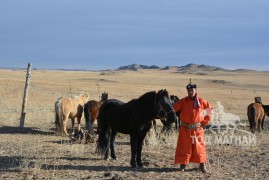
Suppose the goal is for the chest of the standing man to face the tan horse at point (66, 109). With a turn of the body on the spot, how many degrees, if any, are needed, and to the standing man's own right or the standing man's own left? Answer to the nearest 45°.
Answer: approximately 135° to the standing man's own right

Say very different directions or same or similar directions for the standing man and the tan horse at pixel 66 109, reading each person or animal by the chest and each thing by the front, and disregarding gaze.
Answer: very different directions

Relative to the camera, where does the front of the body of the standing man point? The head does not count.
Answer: toward the camera

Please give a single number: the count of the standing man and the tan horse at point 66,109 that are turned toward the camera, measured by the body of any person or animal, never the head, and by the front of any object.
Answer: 1

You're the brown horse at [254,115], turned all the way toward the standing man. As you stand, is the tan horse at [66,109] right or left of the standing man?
right
